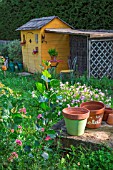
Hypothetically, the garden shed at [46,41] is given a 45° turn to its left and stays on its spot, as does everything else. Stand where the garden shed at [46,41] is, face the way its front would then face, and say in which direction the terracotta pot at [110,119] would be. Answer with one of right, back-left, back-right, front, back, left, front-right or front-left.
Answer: front

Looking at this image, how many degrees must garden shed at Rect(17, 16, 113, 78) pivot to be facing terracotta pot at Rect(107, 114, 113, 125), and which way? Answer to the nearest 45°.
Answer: approximately 45° to its left

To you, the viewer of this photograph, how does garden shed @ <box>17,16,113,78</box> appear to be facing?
facing the viewer and to the left of the viewer
